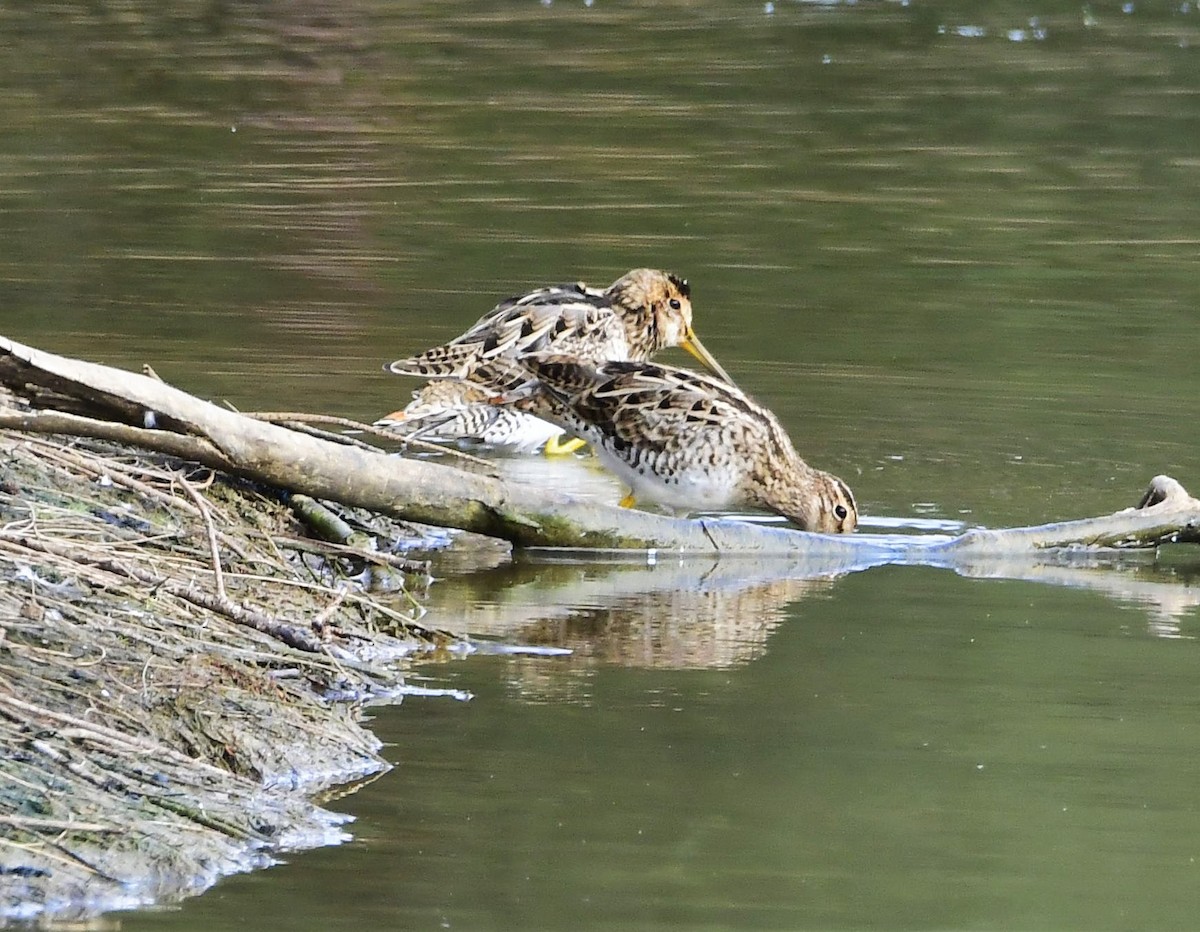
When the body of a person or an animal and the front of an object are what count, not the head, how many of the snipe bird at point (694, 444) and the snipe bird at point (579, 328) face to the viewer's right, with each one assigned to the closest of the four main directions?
2

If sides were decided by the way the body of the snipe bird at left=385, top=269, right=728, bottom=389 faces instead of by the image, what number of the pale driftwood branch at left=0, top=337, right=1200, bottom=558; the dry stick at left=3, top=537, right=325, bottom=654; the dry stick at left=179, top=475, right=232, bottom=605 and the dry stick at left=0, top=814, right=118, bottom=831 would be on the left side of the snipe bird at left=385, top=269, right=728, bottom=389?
0

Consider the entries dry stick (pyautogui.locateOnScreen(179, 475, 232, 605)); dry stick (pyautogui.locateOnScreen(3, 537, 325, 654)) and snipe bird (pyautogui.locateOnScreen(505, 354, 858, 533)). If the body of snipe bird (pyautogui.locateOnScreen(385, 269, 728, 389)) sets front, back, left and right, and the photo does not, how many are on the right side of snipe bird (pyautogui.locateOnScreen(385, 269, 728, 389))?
3

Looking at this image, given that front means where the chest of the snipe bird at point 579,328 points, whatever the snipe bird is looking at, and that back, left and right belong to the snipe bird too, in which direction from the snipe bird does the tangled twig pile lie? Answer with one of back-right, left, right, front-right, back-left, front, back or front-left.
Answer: right

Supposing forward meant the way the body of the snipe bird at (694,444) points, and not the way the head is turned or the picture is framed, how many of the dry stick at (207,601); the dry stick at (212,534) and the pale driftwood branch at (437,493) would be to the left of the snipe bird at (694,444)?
0

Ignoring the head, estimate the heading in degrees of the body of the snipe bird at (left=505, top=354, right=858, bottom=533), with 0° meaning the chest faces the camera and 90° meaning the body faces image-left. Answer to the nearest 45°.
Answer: approximately 270°

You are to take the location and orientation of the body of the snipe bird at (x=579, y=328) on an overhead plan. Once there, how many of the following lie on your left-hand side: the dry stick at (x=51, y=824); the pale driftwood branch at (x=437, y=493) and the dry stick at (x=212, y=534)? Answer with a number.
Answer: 0

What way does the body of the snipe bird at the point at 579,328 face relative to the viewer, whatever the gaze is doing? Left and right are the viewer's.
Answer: facing to the right of the viewer

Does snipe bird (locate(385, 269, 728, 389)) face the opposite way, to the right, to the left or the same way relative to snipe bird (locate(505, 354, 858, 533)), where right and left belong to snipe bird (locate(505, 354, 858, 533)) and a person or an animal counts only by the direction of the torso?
the same way

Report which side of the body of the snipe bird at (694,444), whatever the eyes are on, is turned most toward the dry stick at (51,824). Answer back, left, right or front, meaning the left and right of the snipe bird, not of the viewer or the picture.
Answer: right

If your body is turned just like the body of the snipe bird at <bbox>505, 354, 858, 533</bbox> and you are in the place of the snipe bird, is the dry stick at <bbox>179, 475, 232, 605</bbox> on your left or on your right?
on your right
